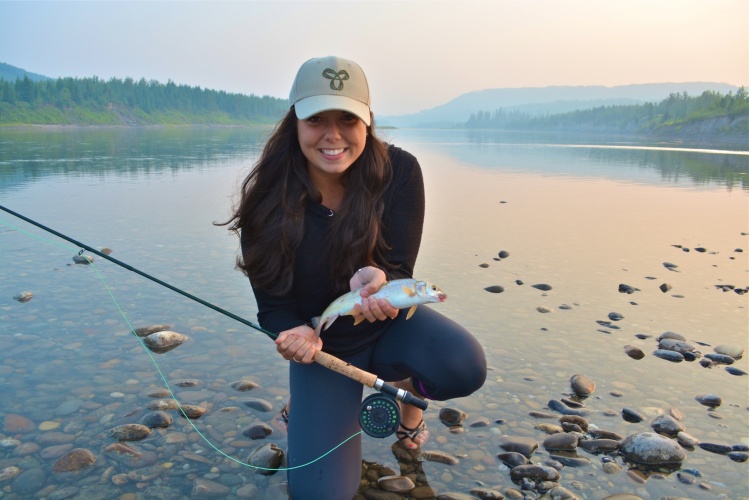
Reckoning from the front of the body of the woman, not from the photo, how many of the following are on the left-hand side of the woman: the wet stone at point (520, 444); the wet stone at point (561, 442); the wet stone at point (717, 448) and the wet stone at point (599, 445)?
4

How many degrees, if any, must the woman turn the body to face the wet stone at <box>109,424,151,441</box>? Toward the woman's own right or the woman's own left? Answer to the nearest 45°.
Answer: approximately 90° to the woman's own right

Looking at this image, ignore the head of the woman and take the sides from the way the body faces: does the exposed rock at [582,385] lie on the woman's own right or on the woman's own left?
on the woman's own left

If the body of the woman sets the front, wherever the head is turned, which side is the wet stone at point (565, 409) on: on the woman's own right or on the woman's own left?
on the woman's own left

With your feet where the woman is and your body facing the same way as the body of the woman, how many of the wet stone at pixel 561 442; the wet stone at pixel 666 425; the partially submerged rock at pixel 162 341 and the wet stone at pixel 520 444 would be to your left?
3

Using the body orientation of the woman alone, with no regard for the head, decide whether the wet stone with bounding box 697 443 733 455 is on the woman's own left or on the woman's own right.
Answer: on the woman's own left

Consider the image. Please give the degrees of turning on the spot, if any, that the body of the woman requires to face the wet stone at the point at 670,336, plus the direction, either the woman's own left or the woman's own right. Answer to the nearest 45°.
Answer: approximately 135° to the woman's own left

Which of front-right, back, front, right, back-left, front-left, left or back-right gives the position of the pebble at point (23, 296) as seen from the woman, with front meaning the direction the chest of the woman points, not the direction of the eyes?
back-right

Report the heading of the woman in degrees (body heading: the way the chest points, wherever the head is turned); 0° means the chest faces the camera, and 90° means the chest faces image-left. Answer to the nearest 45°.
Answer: approximately 0°

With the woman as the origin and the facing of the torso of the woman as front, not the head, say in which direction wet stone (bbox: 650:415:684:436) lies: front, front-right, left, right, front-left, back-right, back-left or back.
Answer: left
